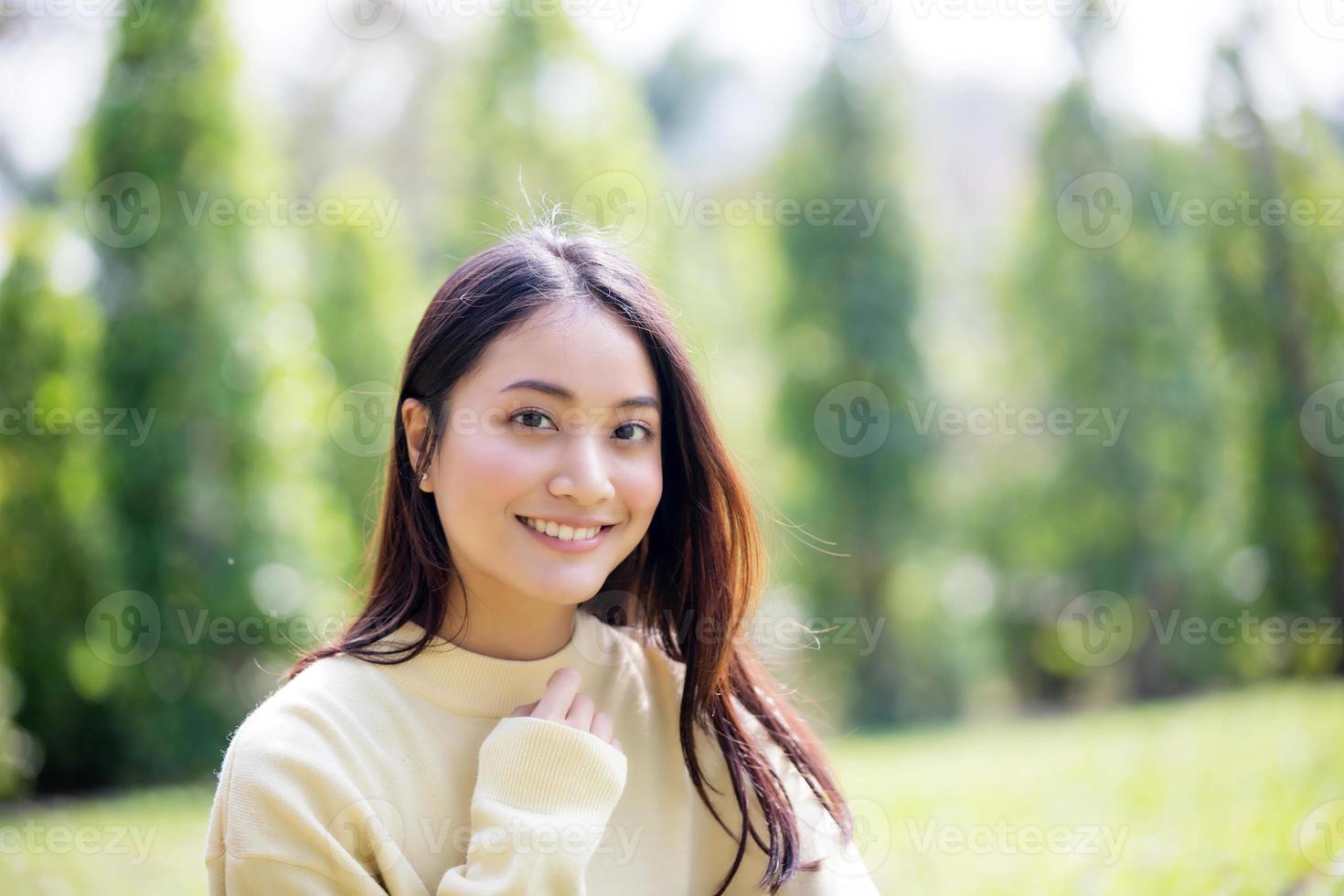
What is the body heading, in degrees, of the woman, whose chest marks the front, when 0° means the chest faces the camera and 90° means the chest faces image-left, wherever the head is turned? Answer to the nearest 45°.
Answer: approximately 0°
